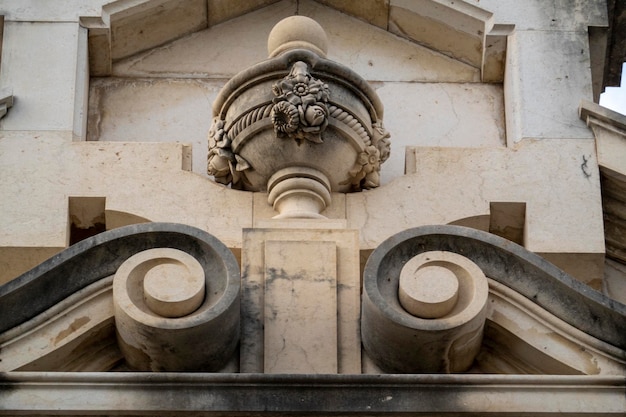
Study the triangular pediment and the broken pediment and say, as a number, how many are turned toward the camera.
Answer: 2

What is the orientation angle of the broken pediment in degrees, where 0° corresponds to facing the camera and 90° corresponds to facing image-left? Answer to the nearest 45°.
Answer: approximately 0°

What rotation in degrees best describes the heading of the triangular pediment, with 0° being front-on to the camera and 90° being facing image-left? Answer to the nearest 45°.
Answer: approximately 0°

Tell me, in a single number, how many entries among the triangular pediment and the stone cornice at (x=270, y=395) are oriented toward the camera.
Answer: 2
